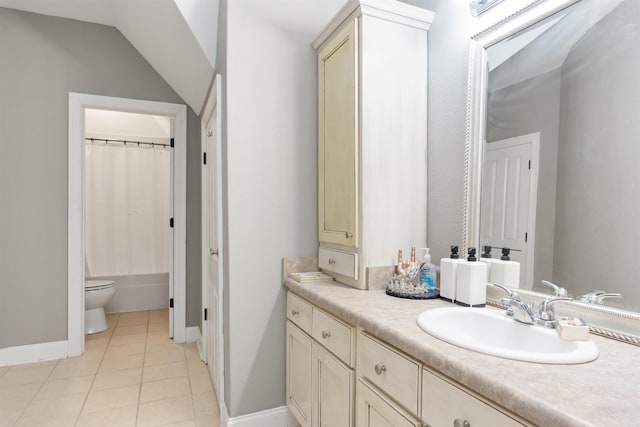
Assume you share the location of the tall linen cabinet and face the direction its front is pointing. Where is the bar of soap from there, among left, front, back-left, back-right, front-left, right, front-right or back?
left

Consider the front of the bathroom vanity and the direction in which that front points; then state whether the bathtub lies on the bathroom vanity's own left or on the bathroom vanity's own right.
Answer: on the bathroom vanity's own right

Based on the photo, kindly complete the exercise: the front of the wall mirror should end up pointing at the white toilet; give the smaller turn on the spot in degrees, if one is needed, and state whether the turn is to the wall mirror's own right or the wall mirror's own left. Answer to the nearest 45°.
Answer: approximately 45° to the wall mirror's own right

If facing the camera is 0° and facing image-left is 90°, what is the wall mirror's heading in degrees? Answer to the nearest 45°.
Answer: approximately 45°

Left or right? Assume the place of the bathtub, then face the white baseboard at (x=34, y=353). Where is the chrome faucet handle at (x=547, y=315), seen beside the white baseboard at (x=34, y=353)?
left
